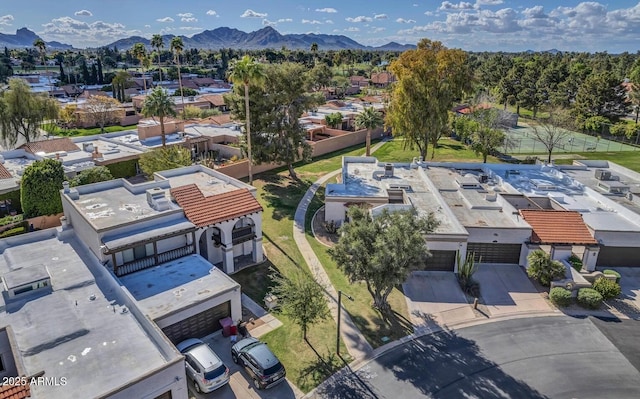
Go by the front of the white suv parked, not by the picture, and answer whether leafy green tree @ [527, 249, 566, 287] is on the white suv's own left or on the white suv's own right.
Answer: on the white suv's own right

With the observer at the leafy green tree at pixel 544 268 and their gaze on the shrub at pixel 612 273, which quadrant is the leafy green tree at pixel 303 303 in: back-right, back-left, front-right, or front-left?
back-right

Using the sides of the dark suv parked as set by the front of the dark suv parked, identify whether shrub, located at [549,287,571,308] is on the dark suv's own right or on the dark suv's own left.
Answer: on the dark suv's own right

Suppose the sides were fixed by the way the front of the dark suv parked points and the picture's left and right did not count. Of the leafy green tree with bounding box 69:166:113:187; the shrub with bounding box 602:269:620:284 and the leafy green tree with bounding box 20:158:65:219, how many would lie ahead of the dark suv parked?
2

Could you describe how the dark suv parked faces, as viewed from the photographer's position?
facing away from the viewer and to the left of the viewer

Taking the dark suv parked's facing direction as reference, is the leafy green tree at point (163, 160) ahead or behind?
ahead

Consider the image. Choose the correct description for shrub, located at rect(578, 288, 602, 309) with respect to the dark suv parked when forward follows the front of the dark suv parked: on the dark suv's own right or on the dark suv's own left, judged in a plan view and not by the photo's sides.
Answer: on the dark suv's own right

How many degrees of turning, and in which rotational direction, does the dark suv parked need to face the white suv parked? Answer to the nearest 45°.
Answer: approximately 45° to its left

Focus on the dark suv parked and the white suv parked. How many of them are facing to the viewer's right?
0

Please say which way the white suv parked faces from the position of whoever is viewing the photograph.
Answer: facing away from the viewer and to the left of the viewer

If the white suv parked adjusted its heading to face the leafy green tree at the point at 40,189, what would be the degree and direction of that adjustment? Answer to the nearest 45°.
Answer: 0° — it already faces it

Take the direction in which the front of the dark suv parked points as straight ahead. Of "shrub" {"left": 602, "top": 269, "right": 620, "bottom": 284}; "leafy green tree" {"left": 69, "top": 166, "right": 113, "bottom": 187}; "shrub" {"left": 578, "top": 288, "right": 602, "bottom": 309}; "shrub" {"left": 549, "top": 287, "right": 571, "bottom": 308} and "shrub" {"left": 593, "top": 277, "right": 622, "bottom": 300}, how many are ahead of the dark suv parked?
1

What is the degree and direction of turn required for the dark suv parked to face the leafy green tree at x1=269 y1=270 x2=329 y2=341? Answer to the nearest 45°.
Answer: approximately 90° to its right
